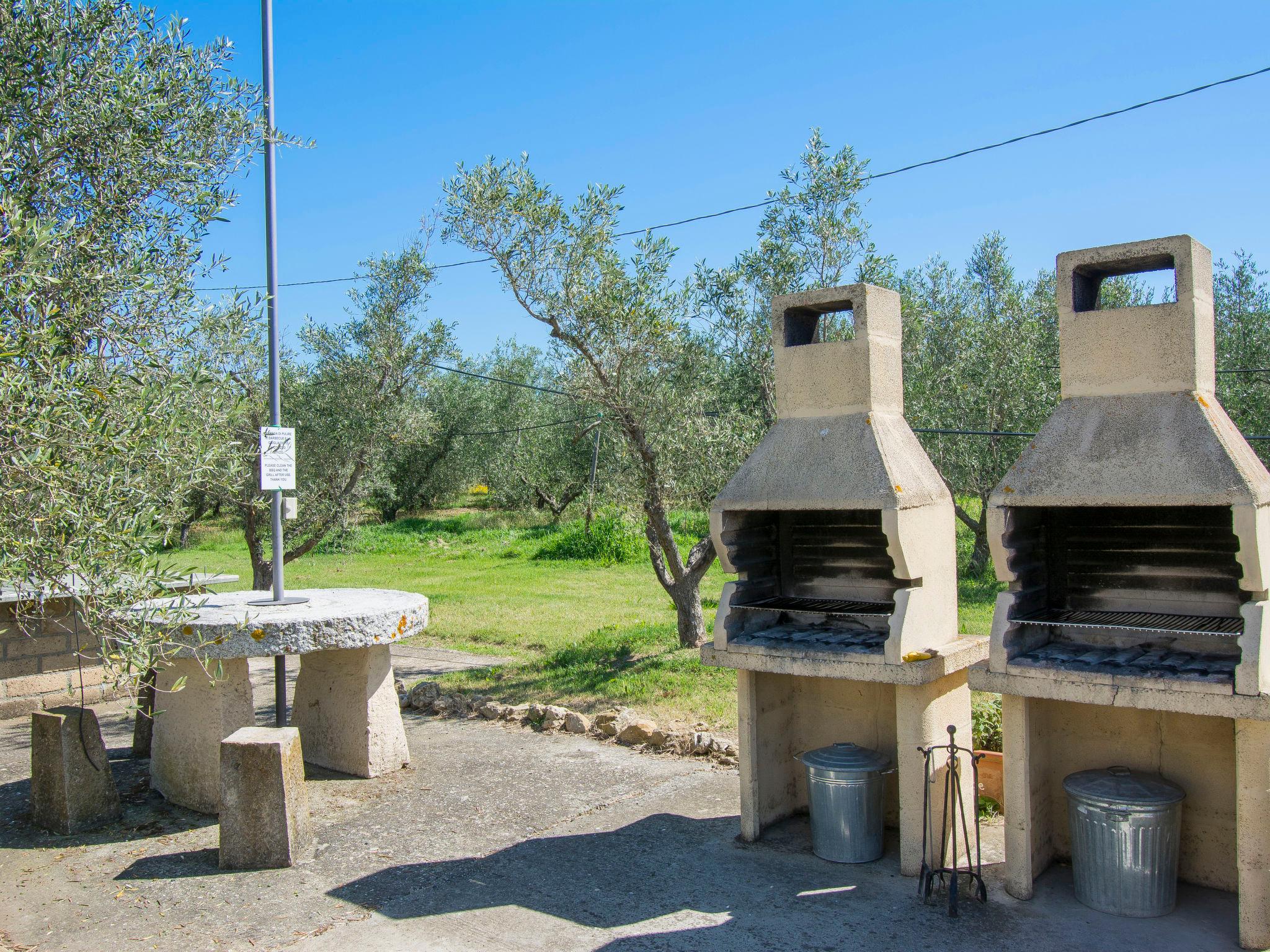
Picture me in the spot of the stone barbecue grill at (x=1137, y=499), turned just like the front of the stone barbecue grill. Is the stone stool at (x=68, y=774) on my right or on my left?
on my right

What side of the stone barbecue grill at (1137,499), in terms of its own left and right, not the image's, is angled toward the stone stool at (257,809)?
right

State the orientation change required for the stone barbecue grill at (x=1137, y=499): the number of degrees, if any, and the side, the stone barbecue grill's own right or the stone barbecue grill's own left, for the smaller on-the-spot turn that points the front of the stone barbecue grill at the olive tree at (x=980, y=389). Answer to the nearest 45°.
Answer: approximately 180°

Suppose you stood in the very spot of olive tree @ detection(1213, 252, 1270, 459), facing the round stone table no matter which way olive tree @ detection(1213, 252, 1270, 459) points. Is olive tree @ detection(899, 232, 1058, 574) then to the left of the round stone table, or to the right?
right

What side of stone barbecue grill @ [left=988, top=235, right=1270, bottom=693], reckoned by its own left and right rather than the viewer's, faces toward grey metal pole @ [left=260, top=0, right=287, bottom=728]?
right

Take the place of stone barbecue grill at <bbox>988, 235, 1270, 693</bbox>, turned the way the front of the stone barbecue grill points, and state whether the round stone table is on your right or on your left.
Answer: on your right

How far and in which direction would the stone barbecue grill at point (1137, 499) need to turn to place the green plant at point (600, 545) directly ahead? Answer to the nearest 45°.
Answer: approximately 135° to its right

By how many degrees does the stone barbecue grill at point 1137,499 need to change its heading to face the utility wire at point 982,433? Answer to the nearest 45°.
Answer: approximately 180°
